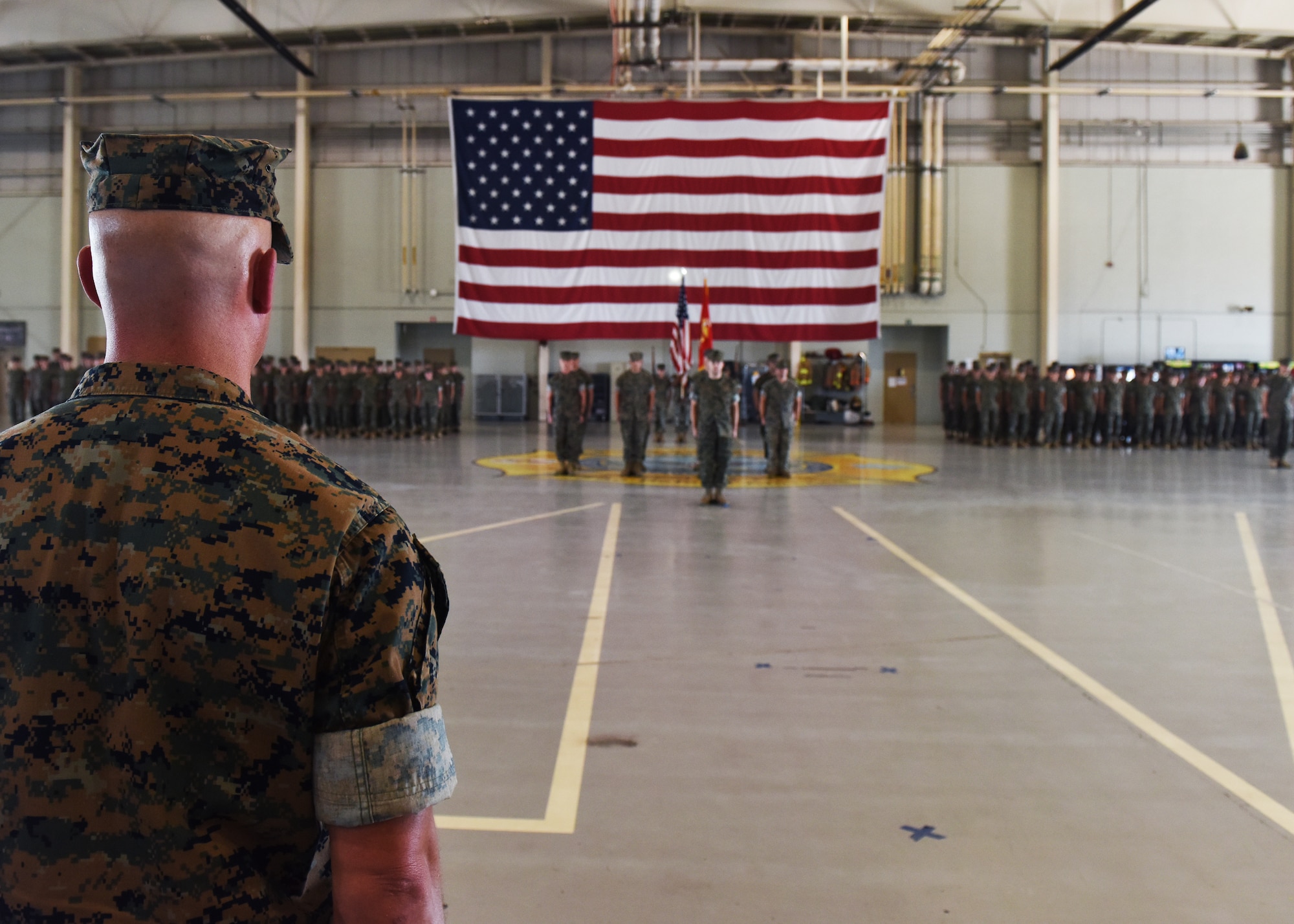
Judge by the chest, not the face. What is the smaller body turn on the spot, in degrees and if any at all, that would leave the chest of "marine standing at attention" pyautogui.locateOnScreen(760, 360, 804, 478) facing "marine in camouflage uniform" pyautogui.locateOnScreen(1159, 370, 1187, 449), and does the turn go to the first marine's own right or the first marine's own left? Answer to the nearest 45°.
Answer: approximately 135° to the first marine's own left

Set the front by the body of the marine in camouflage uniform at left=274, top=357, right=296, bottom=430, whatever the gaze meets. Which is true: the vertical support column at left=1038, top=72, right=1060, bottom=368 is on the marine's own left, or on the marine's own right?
on the marine's own left

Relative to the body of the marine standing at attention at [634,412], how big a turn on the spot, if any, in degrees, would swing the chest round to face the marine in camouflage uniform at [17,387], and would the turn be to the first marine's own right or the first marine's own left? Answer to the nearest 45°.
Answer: approximately 135° to the first marine's own right

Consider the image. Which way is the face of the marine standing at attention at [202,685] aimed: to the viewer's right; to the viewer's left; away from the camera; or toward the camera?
away from the camera

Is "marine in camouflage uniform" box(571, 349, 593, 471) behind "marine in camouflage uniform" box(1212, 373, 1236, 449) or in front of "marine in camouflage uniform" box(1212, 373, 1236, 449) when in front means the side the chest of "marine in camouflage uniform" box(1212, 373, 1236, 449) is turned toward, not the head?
in front
